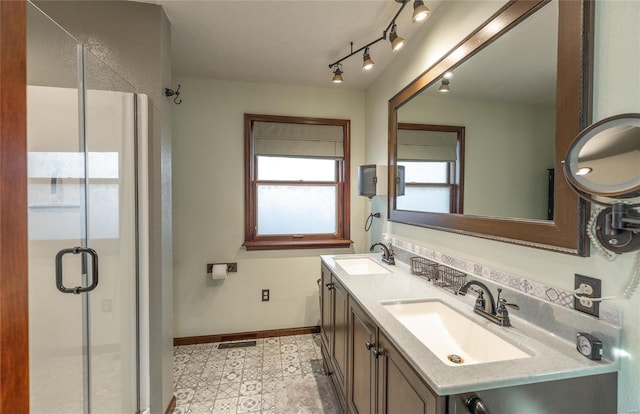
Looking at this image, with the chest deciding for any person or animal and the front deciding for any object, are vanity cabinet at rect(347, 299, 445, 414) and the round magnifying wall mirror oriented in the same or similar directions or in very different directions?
same or similar directions

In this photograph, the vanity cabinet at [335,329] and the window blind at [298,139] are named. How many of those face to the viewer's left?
1

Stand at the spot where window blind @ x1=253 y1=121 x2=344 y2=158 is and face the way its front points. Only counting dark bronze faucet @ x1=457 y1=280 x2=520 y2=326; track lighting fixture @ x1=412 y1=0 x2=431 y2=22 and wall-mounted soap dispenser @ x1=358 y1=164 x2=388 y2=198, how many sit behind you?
0

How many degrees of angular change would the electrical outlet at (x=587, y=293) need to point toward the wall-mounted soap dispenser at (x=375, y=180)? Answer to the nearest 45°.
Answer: approximately 90° to its right

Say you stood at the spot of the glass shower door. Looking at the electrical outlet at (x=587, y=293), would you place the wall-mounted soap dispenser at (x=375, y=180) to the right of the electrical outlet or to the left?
left

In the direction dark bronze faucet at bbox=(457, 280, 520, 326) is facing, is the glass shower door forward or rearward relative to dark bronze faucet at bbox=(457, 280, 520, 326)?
forward

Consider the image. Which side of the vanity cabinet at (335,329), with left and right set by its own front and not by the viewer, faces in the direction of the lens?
left

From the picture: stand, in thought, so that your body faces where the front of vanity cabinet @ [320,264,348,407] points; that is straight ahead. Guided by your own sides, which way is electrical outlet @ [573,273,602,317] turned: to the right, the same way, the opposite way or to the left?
the same way

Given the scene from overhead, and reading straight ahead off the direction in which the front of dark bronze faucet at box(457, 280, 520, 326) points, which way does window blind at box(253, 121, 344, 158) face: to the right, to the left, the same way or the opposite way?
to the left

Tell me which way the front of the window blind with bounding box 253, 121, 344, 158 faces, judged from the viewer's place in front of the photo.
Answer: facing the viewer

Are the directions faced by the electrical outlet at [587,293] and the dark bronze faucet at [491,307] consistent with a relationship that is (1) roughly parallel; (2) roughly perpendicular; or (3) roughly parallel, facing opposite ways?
roughly parallel

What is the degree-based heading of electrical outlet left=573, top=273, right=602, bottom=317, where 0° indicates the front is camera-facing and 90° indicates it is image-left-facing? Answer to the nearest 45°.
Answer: approximately 45°

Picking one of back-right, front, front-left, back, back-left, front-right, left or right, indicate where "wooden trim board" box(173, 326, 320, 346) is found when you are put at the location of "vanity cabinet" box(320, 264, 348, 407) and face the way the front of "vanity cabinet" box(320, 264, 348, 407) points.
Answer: front-right

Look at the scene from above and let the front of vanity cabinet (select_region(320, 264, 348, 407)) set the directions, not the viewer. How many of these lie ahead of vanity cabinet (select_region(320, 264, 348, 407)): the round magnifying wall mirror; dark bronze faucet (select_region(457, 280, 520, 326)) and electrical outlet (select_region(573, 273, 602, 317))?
0

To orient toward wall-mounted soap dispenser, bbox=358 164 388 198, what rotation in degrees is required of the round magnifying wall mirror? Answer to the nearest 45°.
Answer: approximately 90° to its right
